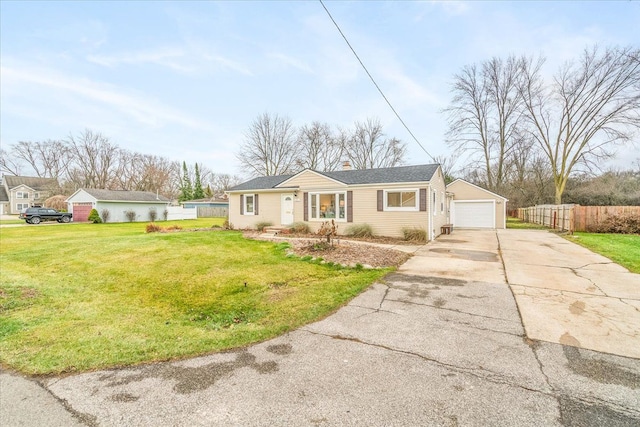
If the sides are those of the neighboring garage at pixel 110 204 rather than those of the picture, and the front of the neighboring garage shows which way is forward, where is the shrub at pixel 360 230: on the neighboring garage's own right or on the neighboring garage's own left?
on the neighboring garage's own left

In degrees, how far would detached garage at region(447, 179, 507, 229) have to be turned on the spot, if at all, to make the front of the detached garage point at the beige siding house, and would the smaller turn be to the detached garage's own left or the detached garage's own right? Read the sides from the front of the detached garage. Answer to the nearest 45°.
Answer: approximately 45° to the detached garage's own right

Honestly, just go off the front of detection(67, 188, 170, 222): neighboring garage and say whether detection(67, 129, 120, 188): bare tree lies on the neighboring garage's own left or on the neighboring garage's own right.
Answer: on the neighboring garage's own right

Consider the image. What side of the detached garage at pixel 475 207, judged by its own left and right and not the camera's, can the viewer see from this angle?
front

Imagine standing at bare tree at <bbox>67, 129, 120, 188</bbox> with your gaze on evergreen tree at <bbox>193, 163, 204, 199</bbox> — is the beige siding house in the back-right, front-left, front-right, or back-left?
front-right

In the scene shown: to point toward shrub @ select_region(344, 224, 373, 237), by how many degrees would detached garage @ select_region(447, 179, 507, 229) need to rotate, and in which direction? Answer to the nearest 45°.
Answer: approximately 45° to its right

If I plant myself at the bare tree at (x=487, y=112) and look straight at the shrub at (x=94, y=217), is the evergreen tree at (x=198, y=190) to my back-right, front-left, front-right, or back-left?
front-right

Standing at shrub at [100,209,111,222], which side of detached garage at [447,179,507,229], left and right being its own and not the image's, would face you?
right

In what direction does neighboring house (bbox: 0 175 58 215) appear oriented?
toward the camera

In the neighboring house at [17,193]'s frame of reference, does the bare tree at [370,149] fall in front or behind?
in front

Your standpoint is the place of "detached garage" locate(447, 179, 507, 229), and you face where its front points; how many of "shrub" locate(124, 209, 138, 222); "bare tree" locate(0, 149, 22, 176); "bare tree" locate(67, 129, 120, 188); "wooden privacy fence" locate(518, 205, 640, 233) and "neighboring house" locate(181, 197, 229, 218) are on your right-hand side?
4

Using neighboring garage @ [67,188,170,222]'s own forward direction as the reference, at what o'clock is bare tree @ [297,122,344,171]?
The bare tree is roughly at 8 o'clock from the neighboring garage.

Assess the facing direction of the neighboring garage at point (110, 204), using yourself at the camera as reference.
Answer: facing the viewer and to the left of the viewer

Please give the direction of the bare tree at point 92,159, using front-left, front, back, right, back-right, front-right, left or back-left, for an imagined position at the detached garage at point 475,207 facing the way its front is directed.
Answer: right

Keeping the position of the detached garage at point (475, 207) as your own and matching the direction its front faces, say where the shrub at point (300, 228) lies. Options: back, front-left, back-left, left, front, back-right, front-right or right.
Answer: front-right

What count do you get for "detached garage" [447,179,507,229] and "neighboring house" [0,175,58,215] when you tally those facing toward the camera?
2
